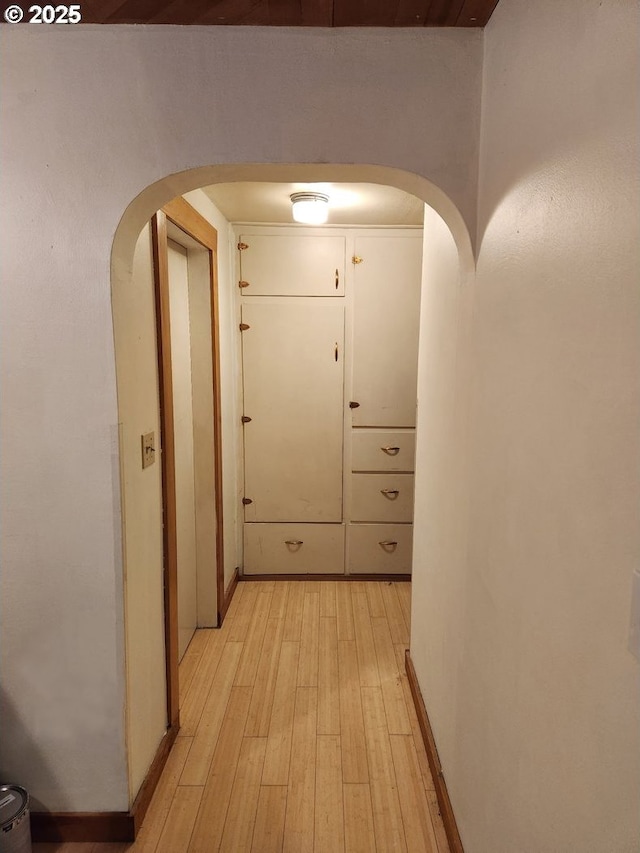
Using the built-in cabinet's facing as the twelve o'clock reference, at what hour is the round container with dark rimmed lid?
The round container with dark rimmed lid is roughly at 1 o'clock from the built-in cabinet.

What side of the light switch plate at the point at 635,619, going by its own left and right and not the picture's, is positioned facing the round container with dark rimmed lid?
front

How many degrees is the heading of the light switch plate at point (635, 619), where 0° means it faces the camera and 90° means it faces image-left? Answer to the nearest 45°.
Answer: approximately 90°

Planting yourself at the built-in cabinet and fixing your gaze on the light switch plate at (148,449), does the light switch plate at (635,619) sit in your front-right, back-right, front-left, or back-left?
front-left

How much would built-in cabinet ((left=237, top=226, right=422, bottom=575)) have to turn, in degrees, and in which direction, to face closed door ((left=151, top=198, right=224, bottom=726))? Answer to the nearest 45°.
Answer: approximately 45° to its right

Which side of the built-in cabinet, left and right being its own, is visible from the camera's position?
front

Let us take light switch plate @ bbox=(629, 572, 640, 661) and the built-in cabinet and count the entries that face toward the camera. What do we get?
1

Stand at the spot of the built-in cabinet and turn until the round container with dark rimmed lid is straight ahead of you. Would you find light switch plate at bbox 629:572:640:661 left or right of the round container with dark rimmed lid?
left

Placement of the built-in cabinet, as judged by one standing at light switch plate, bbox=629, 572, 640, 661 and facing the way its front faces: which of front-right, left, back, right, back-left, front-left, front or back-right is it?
front-right

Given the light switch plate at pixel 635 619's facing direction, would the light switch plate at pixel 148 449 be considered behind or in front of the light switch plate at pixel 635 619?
in front

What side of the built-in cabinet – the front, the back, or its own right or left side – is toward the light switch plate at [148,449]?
front

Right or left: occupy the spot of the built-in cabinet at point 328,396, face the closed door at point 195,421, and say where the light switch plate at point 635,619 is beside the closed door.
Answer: left

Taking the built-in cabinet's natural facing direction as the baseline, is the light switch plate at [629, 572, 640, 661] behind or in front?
in front

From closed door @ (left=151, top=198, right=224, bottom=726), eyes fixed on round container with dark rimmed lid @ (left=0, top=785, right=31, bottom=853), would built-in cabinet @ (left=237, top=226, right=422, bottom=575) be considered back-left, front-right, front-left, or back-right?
back-left
